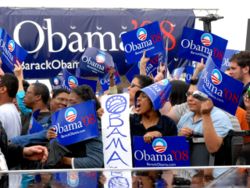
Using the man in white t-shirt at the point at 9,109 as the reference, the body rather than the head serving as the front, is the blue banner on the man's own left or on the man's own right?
on the man's own right

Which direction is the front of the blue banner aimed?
toward the camera

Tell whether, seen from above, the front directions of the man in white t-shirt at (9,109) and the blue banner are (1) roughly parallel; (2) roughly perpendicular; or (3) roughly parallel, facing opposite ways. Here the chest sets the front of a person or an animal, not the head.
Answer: roughly perpendicular
